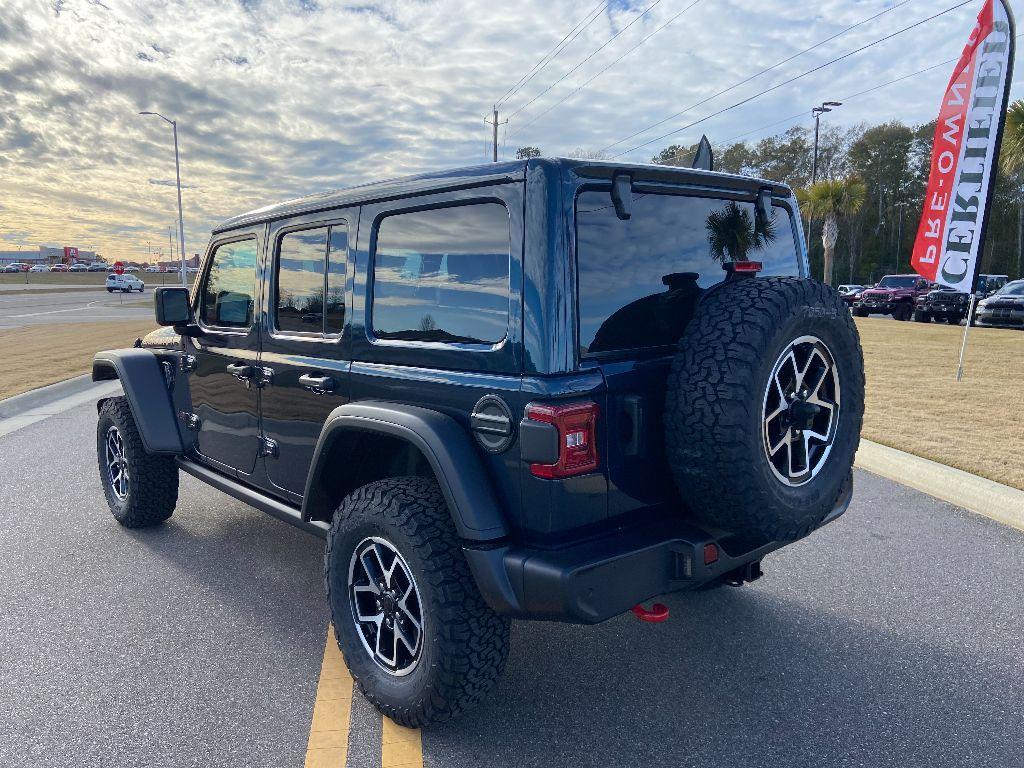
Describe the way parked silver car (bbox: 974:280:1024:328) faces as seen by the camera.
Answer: facing the viewer and to the left of the viewer

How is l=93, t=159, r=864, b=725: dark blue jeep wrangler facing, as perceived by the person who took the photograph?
facing away from the viewer and to the left of the viewer

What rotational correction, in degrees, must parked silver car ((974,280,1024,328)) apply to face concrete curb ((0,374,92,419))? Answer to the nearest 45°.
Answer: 0° — it already faces it

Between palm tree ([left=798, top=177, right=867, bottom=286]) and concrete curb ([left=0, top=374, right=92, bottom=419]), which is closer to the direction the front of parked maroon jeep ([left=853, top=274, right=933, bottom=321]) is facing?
the concrete curb

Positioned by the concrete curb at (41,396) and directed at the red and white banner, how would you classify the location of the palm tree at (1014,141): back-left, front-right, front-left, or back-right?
front-left

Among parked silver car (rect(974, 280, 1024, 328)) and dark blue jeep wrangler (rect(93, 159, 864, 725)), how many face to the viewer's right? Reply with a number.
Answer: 0

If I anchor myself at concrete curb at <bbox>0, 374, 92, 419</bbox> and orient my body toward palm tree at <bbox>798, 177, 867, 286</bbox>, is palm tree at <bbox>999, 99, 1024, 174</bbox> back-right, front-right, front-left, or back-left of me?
front-right

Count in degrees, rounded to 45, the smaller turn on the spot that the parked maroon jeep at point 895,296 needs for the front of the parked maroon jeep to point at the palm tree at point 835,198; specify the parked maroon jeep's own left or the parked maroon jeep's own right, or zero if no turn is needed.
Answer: approximately 135° to the parked maroon jeep's own right

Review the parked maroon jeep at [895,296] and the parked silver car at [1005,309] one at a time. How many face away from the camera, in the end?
0

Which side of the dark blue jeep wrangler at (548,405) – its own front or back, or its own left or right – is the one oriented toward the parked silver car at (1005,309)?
right

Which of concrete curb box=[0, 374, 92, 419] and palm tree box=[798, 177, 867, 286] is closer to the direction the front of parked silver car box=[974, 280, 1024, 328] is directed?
the concrete curb

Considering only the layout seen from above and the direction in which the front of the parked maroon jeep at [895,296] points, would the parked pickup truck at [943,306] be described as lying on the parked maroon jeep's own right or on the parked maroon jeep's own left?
on the parked maroon jeep's own left

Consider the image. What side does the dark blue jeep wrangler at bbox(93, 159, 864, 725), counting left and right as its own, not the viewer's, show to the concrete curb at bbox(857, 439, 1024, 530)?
right

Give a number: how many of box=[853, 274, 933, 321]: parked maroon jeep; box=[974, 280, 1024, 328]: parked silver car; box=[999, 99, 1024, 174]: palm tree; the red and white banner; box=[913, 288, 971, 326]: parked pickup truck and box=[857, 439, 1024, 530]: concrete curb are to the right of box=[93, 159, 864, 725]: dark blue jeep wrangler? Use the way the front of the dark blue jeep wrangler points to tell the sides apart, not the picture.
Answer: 6

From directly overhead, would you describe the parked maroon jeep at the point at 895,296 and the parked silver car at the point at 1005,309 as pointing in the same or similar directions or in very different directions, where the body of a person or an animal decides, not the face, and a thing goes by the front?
same or similar directions
